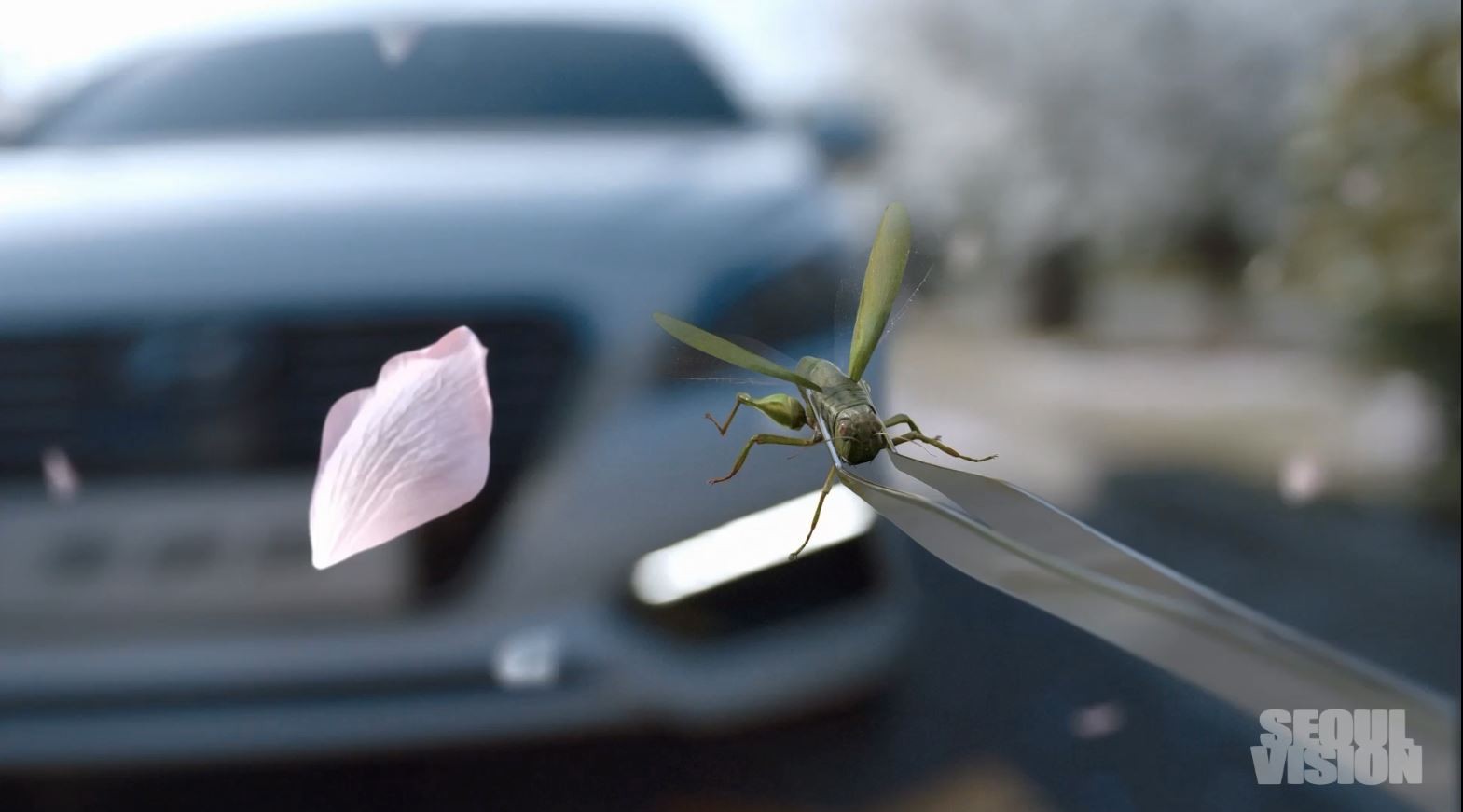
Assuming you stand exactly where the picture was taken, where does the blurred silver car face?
facing the viewer

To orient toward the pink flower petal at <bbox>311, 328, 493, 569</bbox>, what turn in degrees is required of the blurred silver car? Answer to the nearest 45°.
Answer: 0° — it already faces it

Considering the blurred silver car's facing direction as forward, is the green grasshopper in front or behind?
in front
